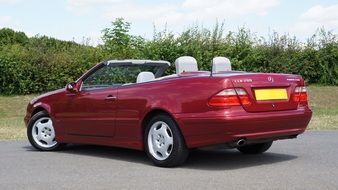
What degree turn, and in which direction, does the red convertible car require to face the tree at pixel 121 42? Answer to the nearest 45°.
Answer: approximately 45° to its right

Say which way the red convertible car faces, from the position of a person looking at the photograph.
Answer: facing away from the viewer and to the left of the viewer
